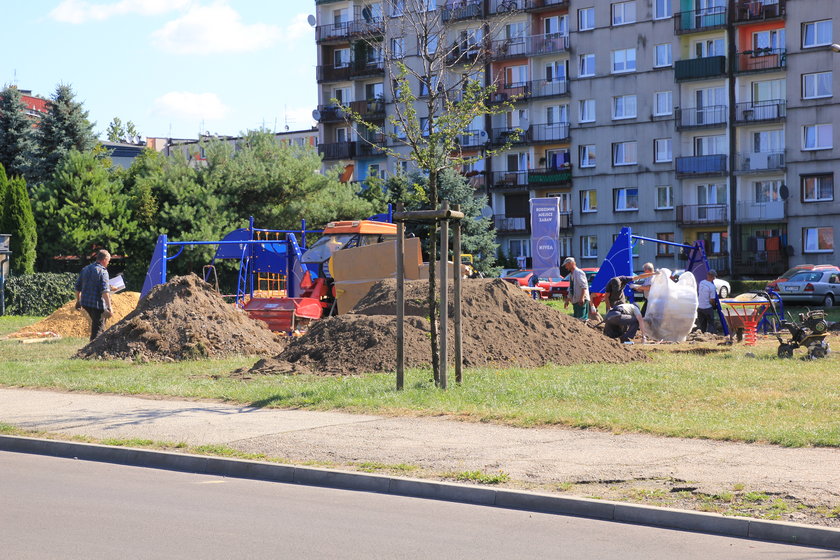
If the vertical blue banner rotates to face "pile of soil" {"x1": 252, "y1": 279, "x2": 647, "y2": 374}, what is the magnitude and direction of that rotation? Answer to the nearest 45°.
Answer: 0° — it already faces it

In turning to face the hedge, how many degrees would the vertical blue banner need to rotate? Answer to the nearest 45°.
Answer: approximately 90° to its right

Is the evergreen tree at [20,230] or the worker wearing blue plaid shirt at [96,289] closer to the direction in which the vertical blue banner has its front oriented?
the worker wearing blue plaid shirt

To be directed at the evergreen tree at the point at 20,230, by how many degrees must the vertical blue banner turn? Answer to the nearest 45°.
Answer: approximately 90° to its right

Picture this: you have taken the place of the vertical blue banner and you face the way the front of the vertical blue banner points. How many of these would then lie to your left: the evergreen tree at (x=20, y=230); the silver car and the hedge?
1

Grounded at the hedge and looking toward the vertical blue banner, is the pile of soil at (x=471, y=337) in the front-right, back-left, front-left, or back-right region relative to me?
front-right

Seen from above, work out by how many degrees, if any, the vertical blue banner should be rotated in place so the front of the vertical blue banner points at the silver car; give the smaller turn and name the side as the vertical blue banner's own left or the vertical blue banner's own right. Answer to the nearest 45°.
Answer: approximately 90° to the vertical blue banner's own left

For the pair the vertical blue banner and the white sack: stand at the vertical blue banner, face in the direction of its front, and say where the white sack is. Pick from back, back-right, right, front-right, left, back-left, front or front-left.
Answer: front

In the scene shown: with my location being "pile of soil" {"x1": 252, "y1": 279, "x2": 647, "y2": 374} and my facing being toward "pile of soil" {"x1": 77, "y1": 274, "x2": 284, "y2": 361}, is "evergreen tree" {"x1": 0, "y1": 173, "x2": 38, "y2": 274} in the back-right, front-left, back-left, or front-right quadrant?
front-right

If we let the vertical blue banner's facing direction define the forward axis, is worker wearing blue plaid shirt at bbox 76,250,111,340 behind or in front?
in front

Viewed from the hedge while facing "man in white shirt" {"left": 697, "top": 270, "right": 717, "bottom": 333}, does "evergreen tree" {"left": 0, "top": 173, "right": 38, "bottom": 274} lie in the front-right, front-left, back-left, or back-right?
back-left

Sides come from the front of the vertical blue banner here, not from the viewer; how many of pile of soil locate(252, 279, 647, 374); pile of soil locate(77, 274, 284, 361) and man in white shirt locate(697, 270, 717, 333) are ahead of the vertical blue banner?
3

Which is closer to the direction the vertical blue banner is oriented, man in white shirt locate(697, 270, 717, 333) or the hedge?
the man in white shirt

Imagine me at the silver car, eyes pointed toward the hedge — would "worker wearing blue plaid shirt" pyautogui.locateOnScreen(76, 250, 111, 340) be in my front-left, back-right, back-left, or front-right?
front-left

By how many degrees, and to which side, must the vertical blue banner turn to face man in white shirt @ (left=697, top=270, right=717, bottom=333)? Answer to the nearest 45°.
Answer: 0° — it already faces them

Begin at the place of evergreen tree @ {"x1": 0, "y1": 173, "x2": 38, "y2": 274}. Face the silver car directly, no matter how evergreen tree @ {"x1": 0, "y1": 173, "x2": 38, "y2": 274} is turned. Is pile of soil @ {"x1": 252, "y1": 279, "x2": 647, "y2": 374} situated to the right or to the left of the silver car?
right

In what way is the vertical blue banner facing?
toward the camera
